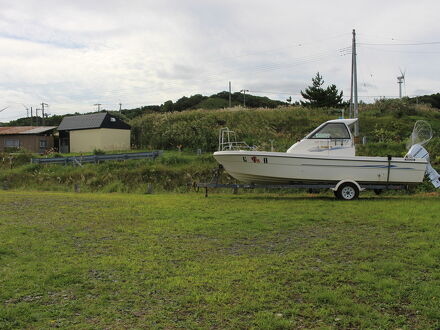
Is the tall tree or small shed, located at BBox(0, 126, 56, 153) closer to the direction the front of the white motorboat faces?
the small shed

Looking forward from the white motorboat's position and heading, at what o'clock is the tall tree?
The tall tree is roughly at 3 o'clock from the white motorboat.

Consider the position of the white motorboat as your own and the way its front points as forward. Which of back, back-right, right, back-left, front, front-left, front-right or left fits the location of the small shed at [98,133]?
front-right

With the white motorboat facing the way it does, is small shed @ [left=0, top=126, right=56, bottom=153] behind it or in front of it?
in front

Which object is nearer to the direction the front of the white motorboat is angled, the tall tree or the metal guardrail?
the metal guardrail

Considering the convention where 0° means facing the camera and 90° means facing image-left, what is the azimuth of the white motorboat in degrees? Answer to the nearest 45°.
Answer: approximately 90°
